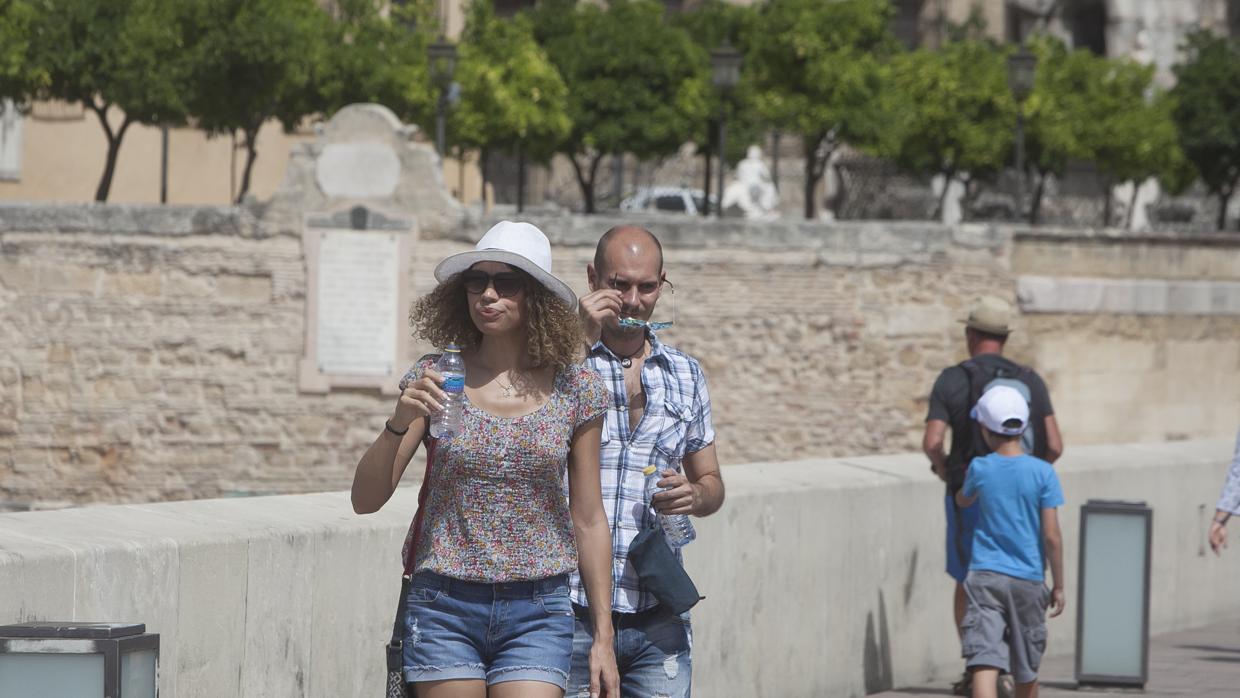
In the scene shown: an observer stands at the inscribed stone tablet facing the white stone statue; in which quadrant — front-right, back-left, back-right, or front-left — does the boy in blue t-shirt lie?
back-right

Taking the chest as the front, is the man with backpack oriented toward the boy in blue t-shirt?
no

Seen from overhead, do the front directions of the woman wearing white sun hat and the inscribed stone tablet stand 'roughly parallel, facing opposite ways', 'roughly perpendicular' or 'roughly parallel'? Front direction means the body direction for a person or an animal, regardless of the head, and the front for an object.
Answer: roughly parallel

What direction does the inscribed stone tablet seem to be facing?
toward the camera

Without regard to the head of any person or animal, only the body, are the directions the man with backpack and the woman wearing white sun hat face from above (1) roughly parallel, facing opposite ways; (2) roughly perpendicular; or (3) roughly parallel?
roughly parallel, facing opposite ways

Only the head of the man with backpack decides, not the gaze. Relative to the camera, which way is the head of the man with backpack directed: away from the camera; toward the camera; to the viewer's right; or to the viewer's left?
away from the camera

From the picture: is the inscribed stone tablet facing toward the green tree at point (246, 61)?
no

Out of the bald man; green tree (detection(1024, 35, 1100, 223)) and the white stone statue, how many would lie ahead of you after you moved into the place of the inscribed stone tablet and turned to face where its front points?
1

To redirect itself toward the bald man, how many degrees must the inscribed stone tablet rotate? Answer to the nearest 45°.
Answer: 0° — it already faces them

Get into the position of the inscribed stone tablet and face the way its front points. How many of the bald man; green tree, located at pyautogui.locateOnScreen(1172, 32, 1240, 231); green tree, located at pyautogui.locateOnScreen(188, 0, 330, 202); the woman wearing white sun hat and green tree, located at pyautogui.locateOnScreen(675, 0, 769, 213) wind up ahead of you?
2

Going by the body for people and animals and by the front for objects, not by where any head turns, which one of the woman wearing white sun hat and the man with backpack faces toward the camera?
the woman wearing white sun hat

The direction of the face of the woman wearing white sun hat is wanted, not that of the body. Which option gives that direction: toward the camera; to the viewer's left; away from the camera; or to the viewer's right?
toward the camera

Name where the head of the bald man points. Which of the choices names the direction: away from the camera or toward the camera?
toward the camera

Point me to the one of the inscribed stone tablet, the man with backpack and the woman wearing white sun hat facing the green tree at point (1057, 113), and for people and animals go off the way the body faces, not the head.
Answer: the man with backpack

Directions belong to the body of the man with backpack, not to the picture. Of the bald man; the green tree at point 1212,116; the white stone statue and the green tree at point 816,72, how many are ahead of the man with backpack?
3

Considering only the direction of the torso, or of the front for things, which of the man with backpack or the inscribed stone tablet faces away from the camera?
the man with backpack

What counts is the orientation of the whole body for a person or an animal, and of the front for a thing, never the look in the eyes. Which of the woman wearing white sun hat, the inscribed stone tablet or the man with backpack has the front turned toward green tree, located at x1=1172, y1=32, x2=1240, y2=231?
the man with backpack

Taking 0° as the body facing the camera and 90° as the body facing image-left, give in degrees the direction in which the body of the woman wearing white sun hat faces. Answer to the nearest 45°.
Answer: approximately 0°

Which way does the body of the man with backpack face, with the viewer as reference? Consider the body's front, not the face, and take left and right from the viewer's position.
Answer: facing away from the viewer
